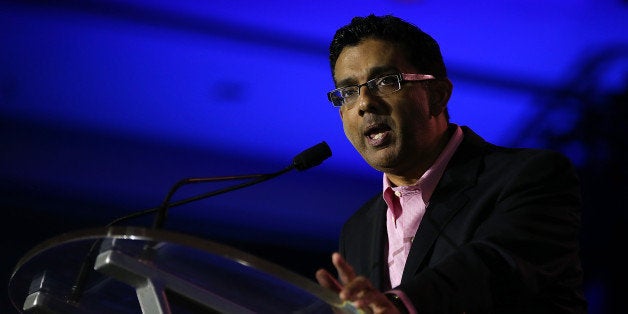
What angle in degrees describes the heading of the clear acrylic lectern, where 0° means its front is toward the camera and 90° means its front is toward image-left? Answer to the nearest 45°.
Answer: approximately 45°
